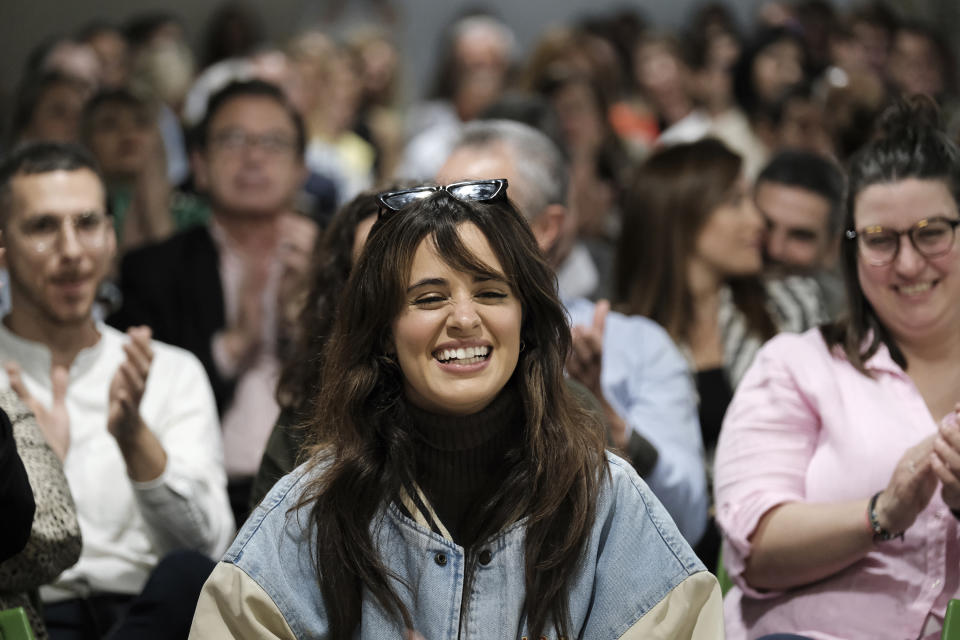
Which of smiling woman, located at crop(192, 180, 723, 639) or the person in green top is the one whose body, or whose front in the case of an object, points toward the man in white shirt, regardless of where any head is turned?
the person in green top

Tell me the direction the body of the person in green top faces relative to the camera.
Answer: toward the camera

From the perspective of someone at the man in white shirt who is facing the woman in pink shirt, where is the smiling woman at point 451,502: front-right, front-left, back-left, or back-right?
front-right

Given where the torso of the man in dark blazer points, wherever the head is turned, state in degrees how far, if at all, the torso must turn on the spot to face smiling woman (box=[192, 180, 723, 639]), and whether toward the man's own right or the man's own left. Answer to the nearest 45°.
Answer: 0° — they already face them

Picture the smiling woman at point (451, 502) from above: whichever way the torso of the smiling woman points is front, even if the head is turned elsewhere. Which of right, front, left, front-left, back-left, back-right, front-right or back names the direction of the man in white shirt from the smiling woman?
back-right

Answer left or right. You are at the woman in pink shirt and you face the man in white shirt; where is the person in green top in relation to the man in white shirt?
right

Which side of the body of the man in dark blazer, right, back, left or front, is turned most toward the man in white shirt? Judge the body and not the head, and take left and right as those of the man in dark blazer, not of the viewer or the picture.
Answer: front

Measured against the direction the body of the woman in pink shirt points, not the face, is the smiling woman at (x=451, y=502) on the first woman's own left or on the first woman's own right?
on the first woman's own right

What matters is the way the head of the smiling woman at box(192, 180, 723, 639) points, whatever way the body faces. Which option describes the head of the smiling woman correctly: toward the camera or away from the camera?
toward the camera

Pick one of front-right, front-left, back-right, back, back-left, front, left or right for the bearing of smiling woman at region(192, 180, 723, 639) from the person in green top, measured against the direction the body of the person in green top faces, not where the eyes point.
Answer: front

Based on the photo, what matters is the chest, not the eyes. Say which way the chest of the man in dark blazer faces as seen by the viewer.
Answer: toward the camera

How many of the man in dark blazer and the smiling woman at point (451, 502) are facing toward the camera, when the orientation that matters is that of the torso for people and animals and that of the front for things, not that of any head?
2

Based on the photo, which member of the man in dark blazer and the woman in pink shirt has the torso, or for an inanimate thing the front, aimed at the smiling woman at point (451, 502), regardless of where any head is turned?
the man in dark blazer

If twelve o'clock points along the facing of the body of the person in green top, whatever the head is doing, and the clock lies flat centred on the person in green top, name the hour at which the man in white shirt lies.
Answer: The man in white shirt is roughly at 12 o'clock from the person in green top.
